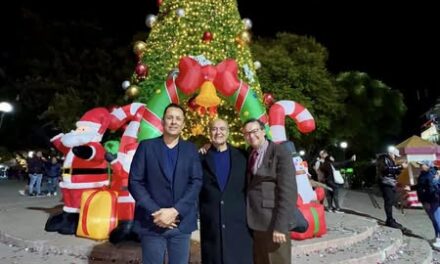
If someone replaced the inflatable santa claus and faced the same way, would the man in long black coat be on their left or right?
on their left

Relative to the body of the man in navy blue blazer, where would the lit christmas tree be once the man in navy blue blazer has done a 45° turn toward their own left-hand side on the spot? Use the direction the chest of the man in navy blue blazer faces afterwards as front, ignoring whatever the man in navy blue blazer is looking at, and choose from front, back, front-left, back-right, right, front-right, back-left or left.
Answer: back-left

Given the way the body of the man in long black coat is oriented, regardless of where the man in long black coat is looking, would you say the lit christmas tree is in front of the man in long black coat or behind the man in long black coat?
behind

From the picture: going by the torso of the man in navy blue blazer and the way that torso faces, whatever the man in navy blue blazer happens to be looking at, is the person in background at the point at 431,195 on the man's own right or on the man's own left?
on the man's own left

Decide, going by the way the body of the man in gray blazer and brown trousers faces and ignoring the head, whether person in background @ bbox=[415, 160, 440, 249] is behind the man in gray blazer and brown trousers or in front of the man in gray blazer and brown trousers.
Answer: behind

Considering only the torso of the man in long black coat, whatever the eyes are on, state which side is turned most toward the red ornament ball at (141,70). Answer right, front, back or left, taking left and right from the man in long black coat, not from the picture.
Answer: back

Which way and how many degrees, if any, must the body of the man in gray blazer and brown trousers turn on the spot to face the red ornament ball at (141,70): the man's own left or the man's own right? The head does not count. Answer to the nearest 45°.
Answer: approximately 90° to the man's own right
